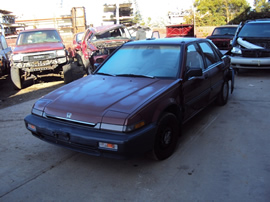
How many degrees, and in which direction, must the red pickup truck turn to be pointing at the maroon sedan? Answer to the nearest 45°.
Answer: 0° — it already faces it

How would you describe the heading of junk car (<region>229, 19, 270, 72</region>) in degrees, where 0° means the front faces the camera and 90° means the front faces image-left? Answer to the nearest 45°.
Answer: approximately 0°

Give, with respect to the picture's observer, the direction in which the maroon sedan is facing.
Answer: facing the viewer and to the left of the viewer

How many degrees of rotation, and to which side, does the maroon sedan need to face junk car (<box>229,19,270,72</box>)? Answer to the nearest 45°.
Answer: approximately 180°

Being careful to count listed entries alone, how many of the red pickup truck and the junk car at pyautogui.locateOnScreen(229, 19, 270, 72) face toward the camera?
2

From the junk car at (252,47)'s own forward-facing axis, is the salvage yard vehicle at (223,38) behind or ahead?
behind

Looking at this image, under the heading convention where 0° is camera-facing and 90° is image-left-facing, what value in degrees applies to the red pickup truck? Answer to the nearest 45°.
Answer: approximately 0°

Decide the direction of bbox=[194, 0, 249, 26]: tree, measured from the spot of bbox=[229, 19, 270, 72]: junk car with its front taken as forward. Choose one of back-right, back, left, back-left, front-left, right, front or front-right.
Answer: back

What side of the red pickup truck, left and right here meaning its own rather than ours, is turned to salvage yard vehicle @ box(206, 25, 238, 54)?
left

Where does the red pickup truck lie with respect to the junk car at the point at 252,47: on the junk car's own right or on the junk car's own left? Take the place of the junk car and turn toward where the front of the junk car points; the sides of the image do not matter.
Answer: on the junk car's own right

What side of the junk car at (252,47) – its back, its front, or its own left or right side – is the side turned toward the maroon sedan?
front
